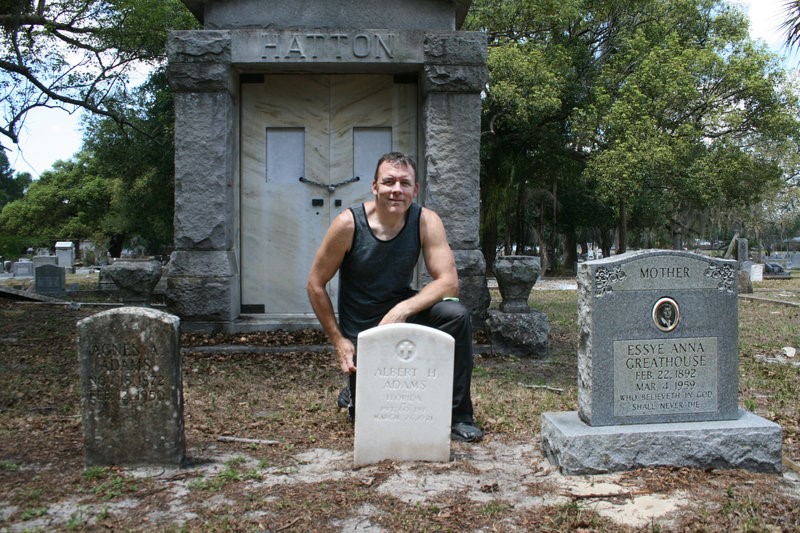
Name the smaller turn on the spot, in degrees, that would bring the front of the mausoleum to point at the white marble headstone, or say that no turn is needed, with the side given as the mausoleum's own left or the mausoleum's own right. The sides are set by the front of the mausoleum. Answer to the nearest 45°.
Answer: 0° — it already faces it

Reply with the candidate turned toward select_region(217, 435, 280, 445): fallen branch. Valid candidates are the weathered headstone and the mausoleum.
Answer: the mausoleum

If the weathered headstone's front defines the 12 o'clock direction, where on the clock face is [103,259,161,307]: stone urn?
The stone urn is roughly at 6 o'clock from the weathered headstone.

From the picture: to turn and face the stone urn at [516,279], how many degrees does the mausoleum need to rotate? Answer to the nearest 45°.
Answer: approximately 90° to its left

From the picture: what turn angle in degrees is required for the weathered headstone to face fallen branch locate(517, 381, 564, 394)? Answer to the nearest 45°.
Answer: approximately 90° to its left

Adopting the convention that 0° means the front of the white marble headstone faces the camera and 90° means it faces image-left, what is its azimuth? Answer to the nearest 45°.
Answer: approximately 0°

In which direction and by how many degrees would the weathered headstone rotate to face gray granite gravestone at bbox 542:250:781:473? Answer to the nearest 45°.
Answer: approximately 90° to its left
